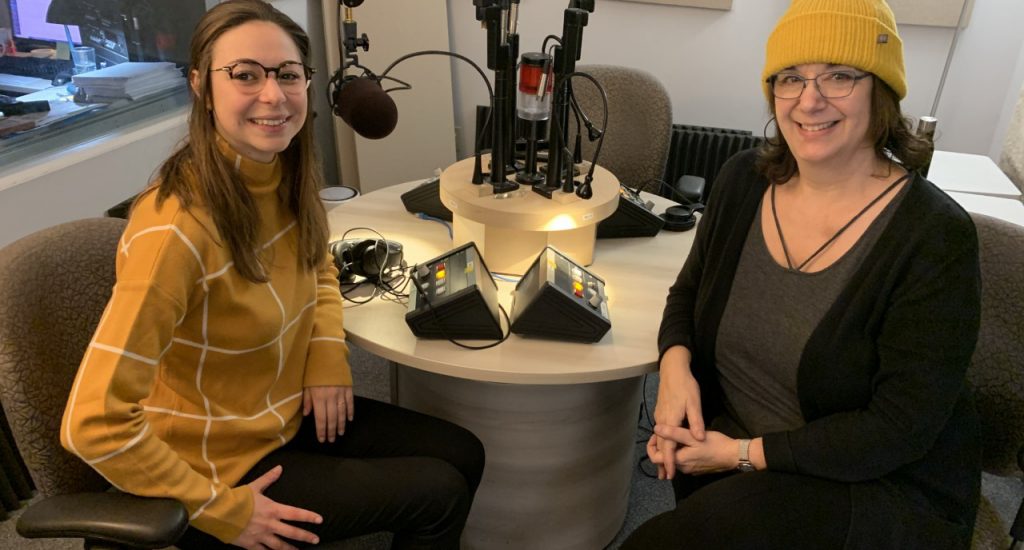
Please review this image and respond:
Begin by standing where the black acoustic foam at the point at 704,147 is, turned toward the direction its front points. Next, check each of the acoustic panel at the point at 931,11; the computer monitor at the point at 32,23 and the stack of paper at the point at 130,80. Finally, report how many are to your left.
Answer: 1

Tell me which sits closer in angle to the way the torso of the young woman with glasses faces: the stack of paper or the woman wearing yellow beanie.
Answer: the woman wearing yellow beanie

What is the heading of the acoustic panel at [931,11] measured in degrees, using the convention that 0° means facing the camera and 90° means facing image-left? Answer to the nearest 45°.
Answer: approximately 0°

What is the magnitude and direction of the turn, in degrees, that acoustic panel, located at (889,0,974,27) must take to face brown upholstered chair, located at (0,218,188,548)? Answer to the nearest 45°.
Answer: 0° — it already faces it

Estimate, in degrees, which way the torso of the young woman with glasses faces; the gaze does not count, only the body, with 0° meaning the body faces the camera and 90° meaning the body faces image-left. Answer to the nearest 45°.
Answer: approximately 315°

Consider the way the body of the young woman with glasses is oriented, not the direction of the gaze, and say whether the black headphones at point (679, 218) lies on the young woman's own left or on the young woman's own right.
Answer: on the young woman's own left

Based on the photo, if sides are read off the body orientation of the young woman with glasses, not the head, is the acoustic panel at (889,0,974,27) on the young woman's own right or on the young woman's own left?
on the young woman's own left

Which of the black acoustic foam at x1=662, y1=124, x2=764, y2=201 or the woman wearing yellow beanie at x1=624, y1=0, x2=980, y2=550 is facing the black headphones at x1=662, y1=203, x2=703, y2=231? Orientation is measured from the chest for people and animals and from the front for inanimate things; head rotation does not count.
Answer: the black acoustic foam

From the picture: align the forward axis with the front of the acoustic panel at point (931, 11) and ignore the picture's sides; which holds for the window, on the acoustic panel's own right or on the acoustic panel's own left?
on the acoustic panel's own right

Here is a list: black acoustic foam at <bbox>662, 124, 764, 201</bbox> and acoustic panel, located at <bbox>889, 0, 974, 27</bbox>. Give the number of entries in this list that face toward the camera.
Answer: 2
